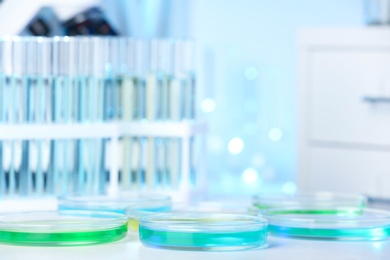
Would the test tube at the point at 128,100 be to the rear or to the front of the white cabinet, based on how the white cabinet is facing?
to the front

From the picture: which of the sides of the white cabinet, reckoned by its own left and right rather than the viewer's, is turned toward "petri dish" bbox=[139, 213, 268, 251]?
front

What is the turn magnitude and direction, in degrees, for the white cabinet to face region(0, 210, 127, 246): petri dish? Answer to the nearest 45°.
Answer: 0° — it already faces it

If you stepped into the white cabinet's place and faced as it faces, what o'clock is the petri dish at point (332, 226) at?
The petri dish is roughly at 12 o'clock from the white cabinet.

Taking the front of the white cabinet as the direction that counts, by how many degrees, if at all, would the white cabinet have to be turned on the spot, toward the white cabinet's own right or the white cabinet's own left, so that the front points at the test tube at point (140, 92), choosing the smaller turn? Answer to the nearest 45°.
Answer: approximately 45° to the white cabinet's own right

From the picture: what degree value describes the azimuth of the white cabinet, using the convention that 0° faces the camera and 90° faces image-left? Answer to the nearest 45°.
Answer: approximately 0°

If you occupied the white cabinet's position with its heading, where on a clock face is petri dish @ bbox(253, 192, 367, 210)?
The petri dish is roughly at 12 o'clock from the white cabinet.

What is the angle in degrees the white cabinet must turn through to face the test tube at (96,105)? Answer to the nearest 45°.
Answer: approximately 45° to its right
